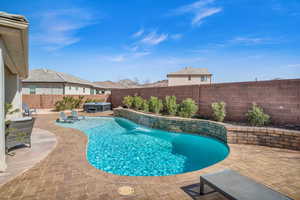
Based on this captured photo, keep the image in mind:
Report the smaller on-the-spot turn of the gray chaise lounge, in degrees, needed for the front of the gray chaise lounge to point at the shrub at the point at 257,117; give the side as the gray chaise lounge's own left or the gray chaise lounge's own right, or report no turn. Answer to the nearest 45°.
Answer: approximately 45° to the gray chaise lounge's own right

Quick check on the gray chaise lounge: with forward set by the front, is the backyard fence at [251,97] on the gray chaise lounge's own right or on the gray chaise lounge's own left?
on the gray chaise lounge's own right

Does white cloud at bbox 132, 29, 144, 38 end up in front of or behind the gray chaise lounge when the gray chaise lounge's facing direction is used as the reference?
in front

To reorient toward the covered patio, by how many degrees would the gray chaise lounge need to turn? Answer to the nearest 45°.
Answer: approximately 45° to its left

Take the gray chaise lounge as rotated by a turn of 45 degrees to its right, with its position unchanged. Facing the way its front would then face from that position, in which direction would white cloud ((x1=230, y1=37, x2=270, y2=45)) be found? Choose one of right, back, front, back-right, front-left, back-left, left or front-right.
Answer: front

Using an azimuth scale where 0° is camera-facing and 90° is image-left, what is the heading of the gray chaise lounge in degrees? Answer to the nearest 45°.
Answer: approximately 135°
